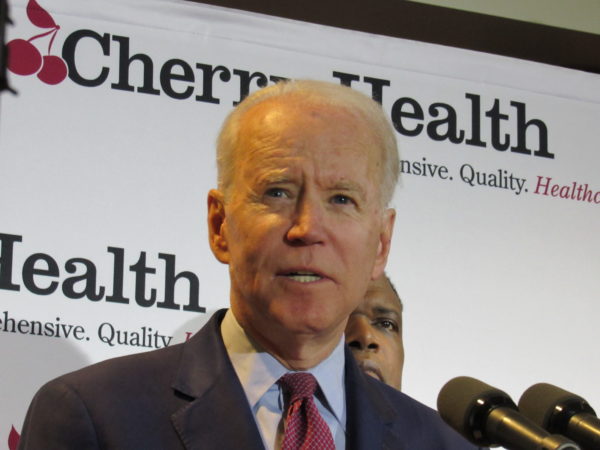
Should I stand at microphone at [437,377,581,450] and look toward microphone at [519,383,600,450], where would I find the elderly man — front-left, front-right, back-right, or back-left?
back-left

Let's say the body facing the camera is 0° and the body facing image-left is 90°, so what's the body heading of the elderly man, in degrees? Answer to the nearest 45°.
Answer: approximately 315°

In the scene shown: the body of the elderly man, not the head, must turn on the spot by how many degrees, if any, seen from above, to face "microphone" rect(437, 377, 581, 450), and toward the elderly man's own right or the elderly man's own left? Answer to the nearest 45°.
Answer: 0° — they already face it

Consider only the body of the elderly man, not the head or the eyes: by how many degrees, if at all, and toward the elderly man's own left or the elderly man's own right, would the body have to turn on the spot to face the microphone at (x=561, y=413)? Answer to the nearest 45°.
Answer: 0° — they already face it

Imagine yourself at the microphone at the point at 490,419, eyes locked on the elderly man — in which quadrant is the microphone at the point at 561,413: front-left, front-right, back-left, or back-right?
back-right
